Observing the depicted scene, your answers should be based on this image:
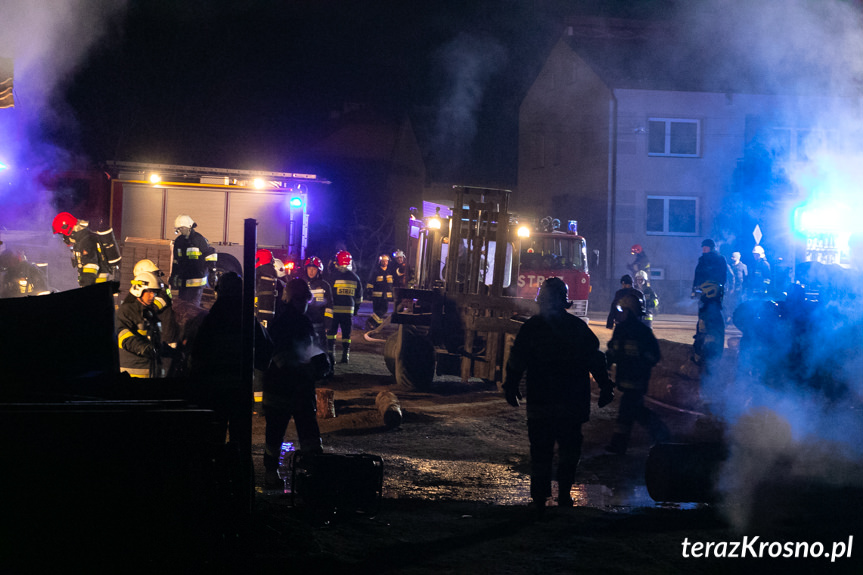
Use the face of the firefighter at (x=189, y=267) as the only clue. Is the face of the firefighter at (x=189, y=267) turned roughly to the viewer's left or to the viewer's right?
to the viewer's left

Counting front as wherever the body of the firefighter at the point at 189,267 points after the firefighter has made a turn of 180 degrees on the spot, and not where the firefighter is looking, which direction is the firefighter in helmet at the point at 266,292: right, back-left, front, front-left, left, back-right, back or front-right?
right

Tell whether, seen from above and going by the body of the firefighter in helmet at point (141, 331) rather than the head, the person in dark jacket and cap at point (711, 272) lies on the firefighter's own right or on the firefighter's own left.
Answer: on the firefighter's own left

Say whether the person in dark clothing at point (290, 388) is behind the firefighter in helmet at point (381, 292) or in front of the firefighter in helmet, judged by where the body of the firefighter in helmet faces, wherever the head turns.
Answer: in front

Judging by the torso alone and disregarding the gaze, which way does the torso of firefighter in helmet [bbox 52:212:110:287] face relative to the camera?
to the viewer's left

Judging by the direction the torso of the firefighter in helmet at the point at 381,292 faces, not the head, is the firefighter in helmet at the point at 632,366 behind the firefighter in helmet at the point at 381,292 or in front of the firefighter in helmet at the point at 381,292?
in front

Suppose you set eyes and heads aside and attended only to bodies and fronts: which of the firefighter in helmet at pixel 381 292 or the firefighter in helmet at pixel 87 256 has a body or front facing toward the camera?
the firefighter in helmet at pixel 381 292

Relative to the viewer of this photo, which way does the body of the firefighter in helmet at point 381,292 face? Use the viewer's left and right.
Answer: facing the viewer

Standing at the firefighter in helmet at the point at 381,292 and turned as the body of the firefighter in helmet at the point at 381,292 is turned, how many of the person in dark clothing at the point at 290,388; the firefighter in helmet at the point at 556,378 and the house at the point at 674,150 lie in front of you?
2
